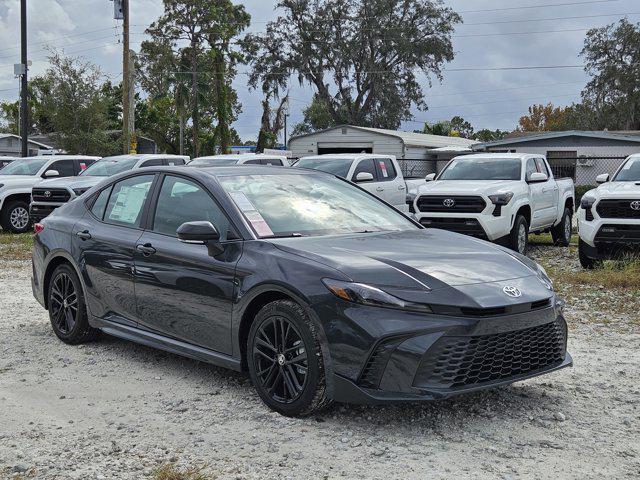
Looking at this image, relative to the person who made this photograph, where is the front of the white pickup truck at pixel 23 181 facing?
facing the viewer and to the left of the viewer

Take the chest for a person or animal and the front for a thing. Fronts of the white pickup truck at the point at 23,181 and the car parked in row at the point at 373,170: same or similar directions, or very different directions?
same or similar directions

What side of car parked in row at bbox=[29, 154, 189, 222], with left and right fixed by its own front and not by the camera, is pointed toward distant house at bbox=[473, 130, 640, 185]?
back

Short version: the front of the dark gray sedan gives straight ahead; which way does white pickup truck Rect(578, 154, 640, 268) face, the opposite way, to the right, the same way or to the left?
to the right

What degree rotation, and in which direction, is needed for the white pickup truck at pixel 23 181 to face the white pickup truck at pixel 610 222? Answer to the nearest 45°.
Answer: approximately 90° to its left

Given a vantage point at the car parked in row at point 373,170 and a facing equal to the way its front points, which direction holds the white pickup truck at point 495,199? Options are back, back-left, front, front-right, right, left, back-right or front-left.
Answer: left

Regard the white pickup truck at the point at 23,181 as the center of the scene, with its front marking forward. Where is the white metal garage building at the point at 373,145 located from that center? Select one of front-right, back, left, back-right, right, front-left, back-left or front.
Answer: back

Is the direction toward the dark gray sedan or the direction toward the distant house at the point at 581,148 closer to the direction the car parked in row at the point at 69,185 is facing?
the dark gray sedan

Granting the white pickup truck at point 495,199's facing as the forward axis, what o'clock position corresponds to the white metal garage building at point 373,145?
The white metal garage building is roughly at 4 o'clock from the white pickup truck.

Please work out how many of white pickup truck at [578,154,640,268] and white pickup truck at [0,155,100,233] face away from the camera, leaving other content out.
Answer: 0

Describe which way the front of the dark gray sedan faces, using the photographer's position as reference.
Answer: facing the viewer and to the right of the viewer

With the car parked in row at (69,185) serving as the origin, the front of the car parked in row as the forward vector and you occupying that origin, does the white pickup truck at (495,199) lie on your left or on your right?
on your left

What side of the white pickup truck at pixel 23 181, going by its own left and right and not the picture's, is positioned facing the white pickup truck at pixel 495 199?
left

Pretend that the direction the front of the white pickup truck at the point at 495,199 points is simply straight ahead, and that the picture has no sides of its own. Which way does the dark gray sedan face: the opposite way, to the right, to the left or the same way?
to the left

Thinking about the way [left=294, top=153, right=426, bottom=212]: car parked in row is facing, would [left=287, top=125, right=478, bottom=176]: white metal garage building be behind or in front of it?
behind
